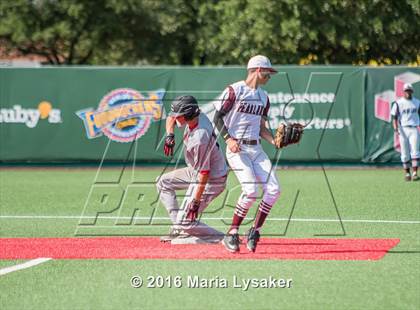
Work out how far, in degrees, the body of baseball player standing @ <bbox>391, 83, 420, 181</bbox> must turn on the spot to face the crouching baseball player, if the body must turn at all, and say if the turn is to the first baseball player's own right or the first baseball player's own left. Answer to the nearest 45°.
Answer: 0° — they already face them

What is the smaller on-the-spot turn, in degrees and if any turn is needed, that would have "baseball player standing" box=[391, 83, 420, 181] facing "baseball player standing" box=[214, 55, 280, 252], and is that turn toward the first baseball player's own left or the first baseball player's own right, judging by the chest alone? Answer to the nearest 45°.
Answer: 0° — they already face them

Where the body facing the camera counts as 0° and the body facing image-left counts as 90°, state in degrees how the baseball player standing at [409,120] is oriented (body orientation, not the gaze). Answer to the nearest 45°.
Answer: approximately 0°
